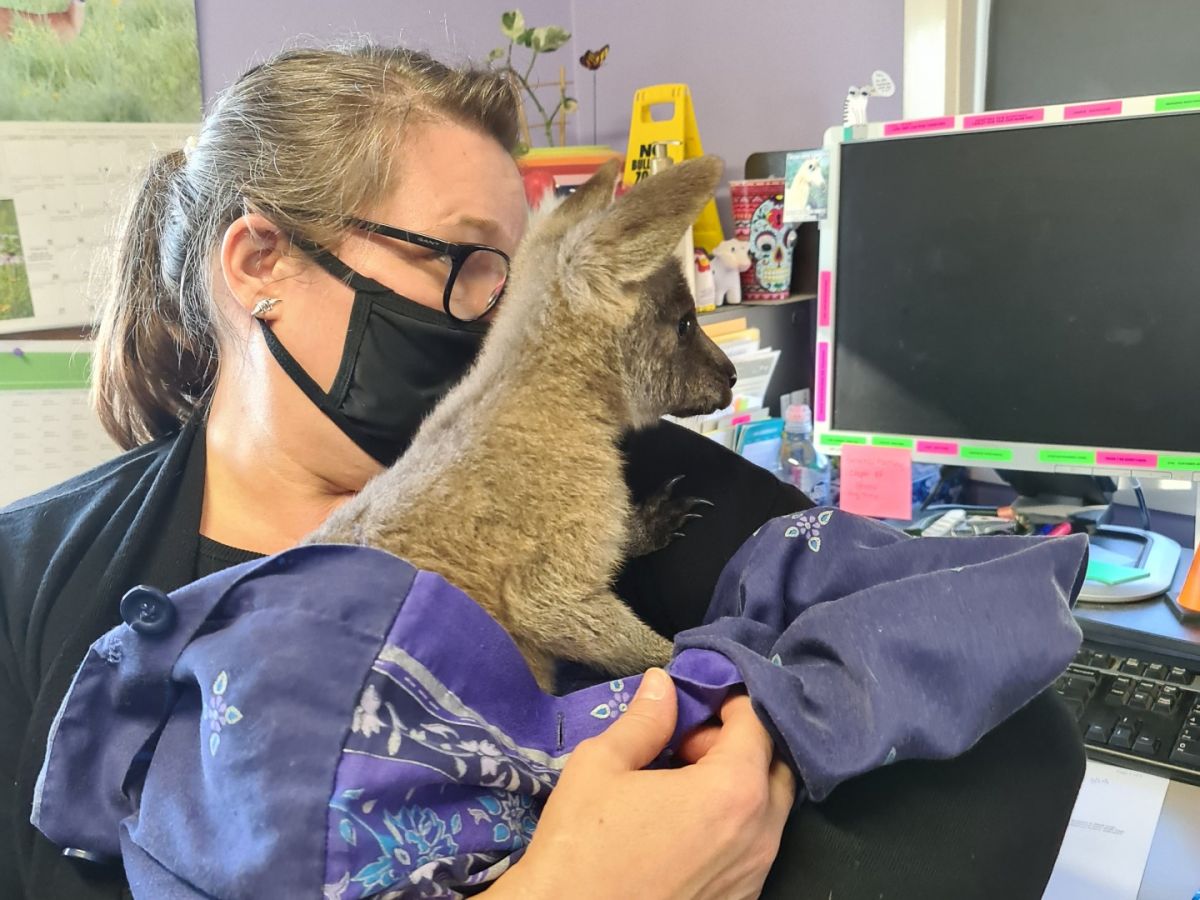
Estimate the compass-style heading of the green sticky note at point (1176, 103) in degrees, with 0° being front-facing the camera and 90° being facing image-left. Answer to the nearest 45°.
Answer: approximately 0°

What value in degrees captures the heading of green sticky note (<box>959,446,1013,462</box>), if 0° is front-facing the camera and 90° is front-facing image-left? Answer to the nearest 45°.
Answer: approximately 0°

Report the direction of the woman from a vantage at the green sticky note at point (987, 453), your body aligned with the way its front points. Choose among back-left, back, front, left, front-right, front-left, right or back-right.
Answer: front-right

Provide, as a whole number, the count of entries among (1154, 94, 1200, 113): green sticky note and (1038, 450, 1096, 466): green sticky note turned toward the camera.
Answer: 2
